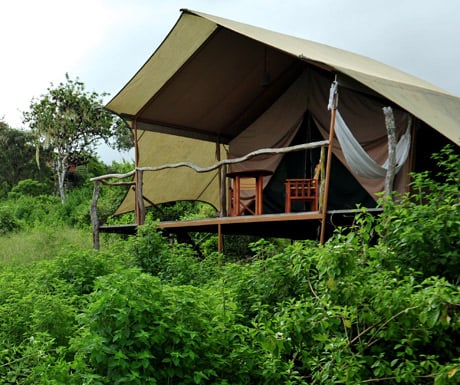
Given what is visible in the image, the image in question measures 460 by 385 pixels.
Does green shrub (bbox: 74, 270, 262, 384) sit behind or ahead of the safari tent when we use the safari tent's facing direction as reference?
ahead

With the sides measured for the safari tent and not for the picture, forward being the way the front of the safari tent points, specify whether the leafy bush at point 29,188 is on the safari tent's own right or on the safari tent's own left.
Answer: on the safari tent's own right

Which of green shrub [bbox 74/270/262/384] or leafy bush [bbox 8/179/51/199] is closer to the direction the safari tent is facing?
the green shrub

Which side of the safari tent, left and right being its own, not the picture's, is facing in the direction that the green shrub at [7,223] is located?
right

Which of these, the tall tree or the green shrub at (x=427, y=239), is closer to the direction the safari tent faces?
the green shrub

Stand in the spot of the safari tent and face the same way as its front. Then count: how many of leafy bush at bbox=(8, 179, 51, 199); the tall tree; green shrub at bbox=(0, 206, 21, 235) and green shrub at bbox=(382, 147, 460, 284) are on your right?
3

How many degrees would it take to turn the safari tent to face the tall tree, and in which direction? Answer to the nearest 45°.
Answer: approximately 90° to its right

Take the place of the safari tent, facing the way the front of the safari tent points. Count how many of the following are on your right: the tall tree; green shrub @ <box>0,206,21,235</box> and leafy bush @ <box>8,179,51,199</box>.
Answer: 3

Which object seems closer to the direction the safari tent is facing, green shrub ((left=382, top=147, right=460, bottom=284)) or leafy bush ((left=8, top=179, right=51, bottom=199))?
the green shrub
